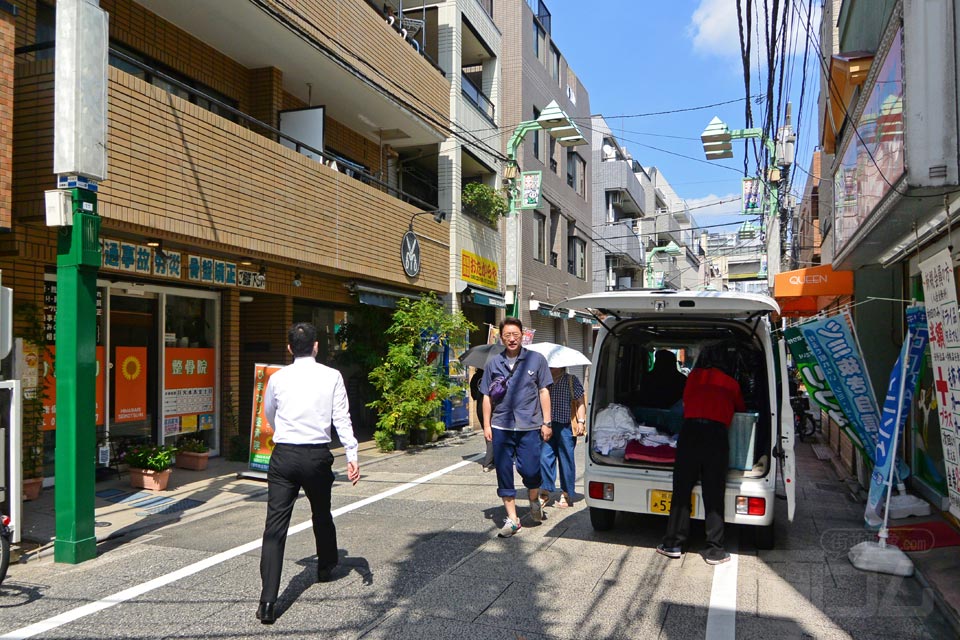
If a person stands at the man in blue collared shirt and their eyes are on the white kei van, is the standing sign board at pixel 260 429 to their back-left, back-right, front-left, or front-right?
back-left

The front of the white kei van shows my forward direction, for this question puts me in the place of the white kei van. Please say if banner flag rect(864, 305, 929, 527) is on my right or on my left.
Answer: on my right

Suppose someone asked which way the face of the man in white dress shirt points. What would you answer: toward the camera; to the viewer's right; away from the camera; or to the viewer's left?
away from the camera

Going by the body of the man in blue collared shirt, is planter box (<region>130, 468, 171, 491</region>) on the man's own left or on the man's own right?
on the man's own right

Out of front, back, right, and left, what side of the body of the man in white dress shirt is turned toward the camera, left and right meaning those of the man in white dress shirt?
back

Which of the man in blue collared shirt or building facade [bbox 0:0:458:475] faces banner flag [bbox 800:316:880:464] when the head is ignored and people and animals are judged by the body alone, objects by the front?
the building facade

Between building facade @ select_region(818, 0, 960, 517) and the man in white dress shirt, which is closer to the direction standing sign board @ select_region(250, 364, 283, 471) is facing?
the man in white dress shirt

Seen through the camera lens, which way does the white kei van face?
facing away from the viewer

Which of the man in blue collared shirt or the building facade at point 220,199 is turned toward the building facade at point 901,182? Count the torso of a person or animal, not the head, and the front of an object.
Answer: the building facade at point 220,199

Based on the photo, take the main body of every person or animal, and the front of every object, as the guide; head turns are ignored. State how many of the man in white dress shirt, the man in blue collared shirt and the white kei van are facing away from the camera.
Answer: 2

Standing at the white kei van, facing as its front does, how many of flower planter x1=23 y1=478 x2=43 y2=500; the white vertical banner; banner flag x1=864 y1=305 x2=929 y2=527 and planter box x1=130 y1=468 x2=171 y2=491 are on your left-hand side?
2

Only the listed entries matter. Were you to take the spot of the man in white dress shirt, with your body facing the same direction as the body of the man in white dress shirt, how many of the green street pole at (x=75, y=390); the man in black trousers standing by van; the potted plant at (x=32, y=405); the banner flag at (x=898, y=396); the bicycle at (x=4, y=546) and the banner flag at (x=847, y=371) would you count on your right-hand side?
3

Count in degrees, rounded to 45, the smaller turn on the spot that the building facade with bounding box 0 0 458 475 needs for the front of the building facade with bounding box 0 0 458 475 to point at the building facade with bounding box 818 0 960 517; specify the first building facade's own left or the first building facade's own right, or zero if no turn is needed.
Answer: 0° — it already faces it

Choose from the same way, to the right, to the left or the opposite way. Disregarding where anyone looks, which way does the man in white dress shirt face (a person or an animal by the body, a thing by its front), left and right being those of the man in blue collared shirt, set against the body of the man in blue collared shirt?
the opposite way
